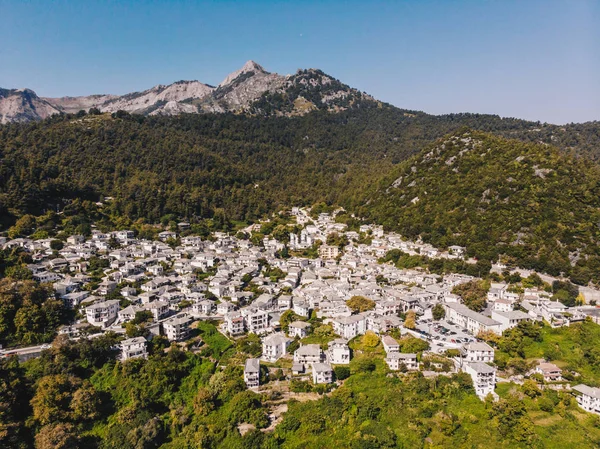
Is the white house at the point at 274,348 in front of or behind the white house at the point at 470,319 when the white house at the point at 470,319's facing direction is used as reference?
in front

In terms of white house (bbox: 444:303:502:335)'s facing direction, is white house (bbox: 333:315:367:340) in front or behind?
in front

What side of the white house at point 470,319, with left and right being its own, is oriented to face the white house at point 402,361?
front

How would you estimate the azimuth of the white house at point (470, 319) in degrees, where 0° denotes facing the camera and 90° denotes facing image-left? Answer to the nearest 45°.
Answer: approximately 45°

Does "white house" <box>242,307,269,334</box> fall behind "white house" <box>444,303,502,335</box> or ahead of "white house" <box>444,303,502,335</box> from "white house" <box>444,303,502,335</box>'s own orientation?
ahead

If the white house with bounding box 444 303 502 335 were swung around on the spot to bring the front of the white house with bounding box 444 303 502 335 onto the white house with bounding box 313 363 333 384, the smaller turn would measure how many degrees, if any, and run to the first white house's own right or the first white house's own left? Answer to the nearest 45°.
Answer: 0° — it already faces it

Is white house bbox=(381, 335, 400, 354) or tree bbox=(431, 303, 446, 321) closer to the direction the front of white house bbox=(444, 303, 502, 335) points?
the white house

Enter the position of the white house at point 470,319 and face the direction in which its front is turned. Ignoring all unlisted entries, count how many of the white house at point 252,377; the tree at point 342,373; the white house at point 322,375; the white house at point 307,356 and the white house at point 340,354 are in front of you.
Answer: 5

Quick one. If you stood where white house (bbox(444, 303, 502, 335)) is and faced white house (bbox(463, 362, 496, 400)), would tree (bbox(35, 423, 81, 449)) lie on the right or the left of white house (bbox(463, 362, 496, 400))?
right

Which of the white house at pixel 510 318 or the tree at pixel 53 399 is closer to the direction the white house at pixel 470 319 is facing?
the tree

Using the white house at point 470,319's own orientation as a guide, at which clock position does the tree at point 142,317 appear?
The tree is roughly at 1 o'clock from the white house.
